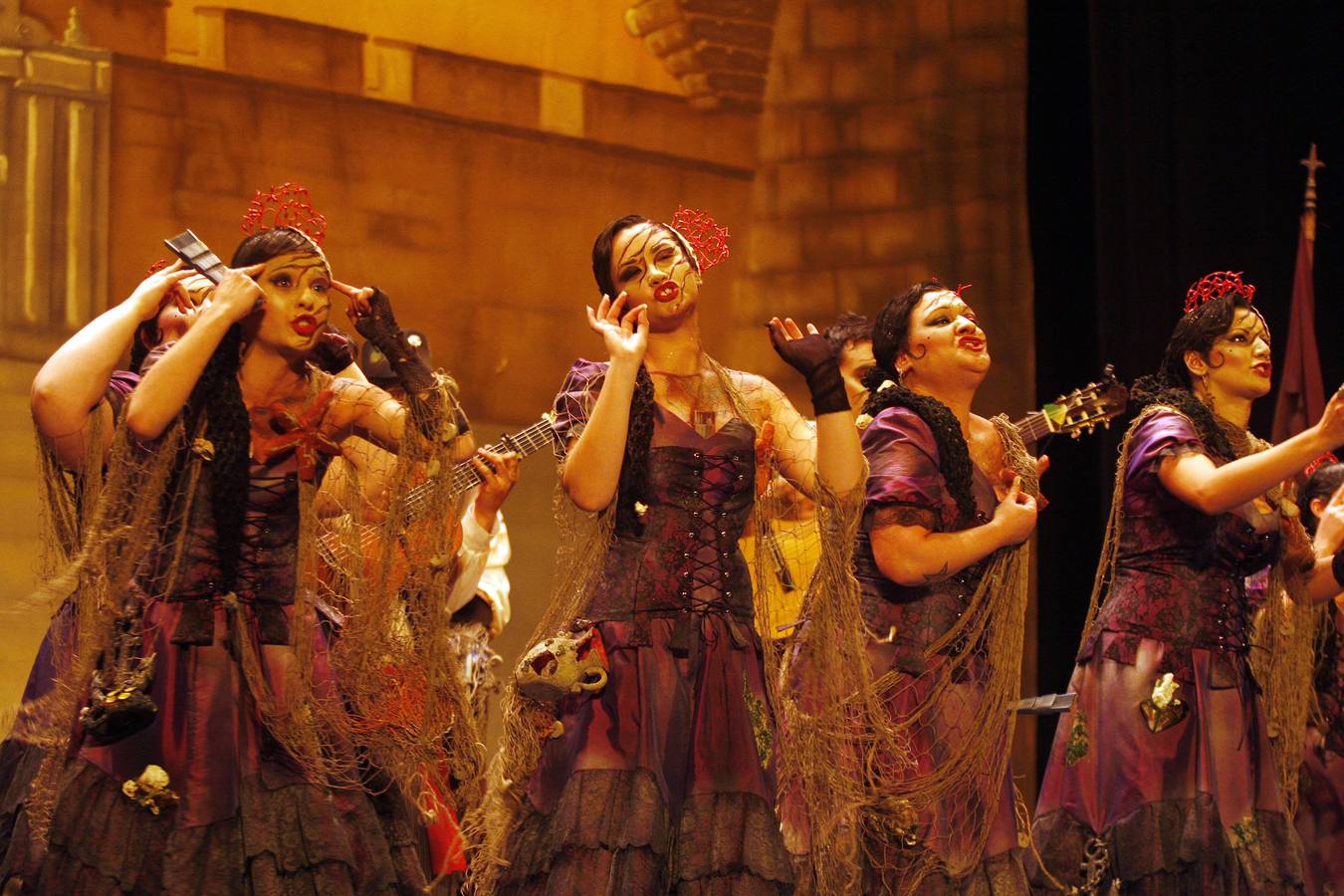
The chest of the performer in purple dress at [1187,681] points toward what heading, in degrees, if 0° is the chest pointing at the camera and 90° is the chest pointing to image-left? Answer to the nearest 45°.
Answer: approximately 315°

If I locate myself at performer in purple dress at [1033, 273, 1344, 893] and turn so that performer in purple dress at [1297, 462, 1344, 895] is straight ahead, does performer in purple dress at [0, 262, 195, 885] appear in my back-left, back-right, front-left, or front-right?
back-left

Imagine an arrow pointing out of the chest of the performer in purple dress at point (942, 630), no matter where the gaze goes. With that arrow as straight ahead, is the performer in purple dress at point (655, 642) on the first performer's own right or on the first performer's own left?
on the first performer's own right

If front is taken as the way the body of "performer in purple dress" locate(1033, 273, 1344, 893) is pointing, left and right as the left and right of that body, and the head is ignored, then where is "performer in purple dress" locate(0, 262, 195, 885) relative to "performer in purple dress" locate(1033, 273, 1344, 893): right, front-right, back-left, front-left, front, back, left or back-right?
right

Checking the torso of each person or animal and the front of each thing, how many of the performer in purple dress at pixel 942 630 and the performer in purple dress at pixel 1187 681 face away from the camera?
0

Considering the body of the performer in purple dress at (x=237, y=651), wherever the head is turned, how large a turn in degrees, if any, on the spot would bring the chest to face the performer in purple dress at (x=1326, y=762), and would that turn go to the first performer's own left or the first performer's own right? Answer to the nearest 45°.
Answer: approximately 45° to the first performer's own left
